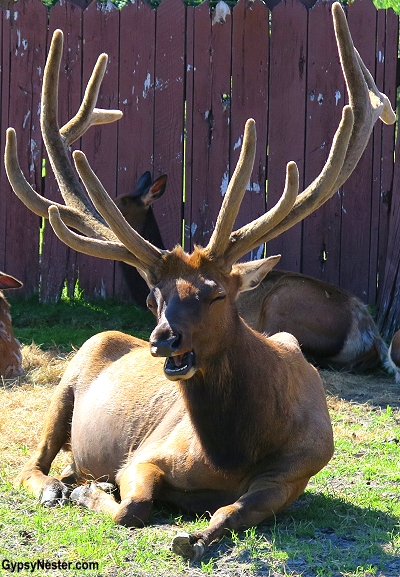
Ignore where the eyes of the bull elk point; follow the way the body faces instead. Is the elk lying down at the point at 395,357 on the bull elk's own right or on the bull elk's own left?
on the bull elk's own left

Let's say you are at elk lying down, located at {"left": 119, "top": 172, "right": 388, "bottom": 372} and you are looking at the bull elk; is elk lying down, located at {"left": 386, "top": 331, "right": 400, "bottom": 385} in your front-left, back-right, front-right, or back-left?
front-left

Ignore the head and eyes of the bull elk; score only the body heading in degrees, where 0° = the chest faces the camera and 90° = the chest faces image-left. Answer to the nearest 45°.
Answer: approximately 315°

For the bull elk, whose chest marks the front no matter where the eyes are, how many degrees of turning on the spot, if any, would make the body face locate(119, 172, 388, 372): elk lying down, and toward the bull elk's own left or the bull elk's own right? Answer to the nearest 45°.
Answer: approximately 135° to the bull elk's own left
